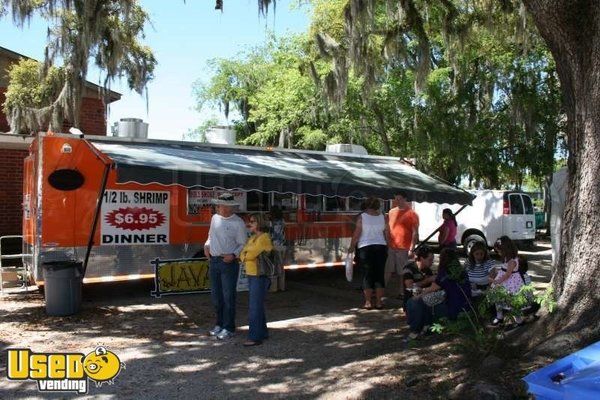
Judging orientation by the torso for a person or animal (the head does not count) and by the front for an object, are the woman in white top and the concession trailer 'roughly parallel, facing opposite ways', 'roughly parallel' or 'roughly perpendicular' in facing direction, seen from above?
roughly perpendicular

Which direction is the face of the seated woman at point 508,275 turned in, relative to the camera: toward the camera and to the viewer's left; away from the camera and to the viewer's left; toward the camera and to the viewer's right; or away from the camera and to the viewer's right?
toward the camera and to the viewer's left

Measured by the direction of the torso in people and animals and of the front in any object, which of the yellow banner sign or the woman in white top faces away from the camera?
the woman in white top

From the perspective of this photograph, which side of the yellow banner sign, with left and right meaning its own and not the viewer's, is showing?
front

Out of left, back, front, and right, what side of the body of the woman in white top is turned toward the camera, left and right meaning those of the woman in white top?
back

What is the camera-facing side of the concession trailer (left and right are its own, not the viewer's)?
right

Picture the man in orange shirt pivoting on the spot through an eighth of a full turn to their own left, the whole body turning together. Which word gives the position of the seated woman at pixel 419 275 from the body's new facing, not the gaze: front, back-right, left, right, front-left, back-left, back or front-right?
front

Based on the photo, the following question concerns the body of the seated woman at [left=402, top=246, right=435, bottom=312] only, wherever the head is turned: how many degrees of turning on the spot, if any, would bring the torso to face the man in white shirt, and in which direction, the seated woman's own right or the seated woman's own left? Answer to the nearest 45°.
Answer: approximately 135° to the seated woman's own right

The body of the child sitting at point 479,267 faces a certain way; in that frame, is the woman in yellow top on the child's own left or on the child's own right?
on the child's own right

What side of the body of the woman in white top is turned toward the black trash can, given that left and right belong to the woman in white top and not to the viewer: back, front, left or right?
left

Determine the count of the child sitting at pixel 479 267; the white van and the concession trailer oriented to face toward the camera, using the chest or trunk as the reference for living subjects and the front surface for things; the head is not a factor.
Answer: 1

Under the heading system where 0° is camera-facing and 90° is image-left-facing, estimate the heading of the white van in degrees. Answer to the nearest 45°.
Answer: approximately 135°

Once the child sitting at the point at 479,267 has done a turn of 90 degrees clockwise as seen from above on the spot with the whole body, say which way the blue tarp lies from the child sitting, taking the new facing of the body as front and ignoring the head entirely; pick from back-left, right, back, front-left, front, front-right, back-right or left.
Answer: left

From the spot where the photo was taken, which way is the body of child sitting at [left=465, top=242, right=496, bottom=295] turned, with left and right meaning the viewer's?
facing the viewer
